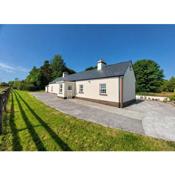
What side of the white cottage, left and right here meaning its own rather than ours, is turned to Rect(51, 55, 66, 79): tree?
right

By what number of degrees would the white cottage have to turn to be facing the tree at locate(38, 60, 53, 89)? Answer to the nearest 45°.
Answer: approximately 90° to its right

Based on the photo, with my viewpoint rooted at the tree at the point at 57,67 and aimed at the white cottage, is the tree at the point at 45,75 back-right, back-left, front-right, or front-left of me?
back-right

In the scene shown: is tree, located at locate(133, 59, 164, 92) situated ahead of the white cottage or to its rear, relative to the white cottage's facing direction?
to the rear

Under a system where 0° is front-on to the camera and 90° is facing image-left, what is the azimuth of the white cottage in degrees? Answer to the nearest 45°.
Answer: approximately 45°
